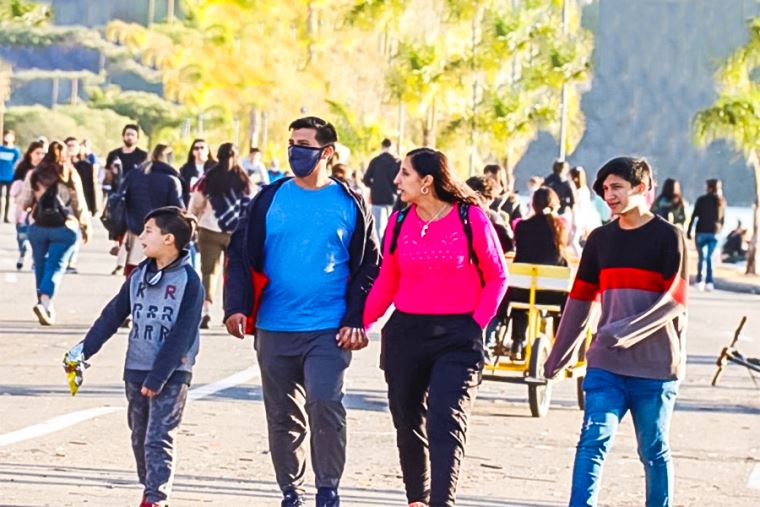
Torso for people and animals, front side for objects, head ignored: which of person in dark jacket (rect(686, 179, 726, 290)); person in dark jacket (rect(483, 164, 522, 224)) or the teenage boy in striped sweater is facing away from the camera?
person in dark jacket (rect(686, 179, 726, 290))

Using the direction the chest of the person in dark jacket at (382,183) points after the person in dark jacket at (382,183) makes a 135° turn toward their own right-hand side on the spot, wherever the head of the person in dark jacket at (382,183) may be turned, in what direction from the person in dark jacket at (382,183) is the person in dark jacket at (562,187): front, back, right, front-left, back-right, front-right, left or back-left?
front

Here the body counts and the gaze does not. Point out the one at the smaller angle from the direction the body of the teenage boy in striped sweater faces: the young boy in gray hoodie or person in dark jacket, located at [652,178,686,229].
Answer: the young boy in gray hoodie

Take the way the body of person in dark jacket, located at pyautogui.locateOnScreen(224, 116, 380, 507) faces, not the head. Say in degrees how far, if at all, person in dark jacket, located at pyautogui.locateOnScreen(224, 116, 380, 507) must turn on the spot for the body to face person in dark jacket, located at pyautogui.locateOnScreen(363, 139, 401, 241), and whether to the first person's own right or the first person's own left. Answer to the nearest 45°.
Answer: approximately 180°

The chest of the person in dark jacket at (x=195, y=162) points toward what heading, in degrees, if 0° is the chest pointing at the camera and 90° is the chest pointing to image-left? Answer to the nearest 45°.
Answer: approximately 0°

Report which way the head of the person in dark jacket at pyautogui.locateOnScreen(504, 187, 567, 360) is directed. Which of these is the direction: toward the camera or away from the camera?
away from the camera

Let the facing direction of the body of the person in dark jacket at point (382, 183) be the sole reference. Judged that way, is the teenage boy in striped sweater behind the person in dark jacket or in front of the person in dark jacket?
behind

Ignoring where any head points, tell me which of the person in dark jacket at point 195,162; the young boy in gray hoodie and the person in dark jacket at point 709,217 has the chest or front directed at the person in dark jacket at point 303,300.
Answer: the person in dark jacket at point 195,162

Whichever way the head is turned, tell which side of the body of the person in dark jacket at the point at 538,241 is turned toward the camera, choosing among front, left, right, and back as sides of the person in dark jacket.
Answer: back

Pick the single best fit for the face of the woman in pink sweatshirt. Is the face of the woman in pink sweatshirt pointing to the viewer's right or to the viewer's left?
to the viewer's left

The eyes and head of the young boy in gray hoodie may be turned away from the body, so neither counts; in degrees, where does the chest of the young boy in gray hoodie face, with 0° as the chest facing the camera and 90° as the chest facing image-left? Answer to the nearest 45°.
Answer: approximately 45°

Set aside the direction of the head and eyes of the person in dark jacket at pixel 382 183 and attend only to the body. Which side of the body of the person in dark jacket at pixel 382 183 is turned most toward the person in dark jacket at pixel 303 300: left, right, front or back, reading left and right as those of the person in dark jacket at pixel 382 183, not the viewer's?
back

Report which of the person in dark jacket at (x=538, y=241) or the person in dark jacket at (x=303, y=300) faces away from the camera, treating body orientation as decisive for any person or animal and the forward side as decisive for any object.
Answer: the person in dark jacket at (x=538, y=241)
